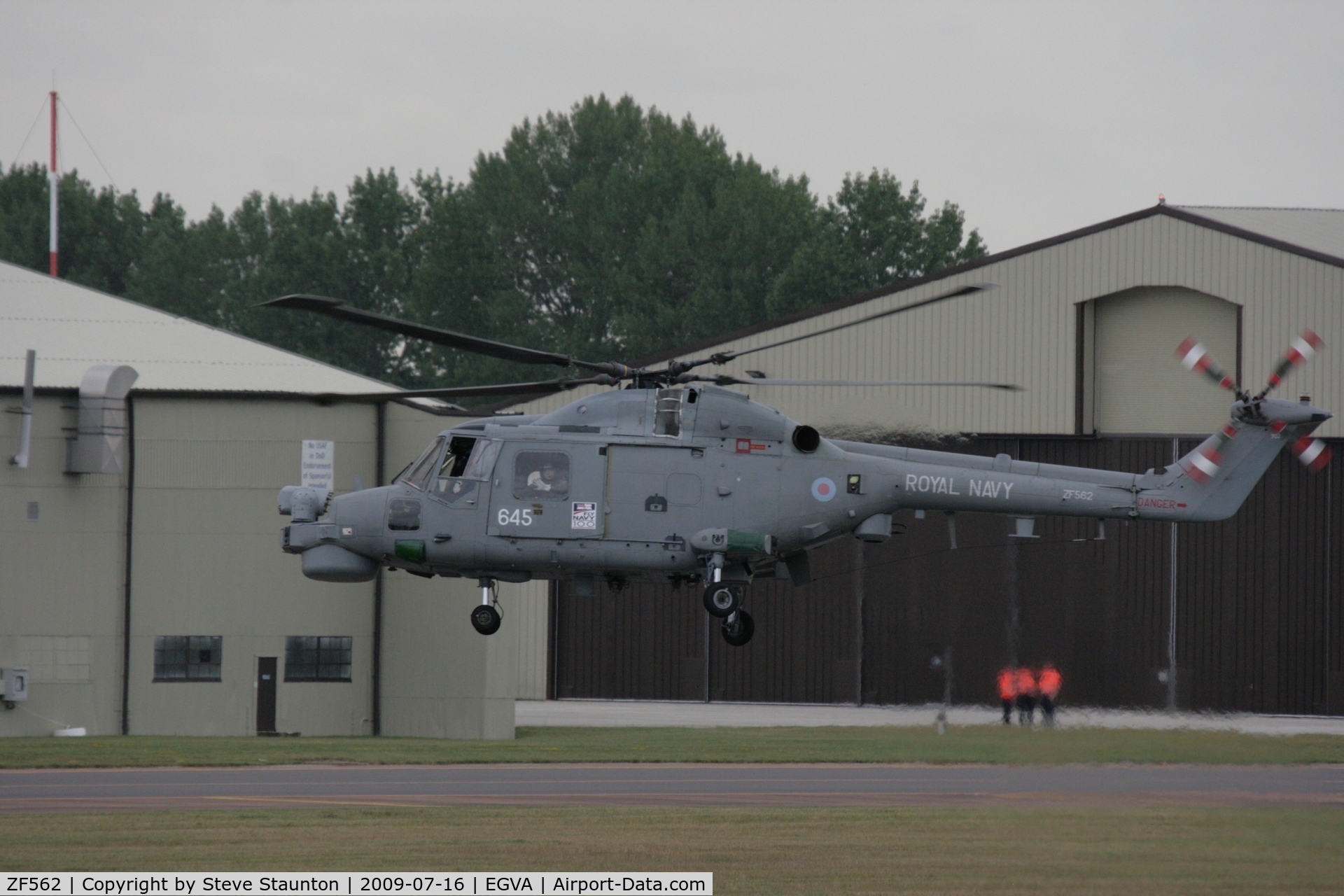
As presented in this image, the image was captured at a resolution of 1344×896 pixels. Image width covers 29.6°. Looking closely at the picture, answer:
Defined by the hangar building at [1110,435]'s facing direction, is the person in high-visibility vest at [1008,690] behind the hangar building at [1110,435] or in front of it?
in front

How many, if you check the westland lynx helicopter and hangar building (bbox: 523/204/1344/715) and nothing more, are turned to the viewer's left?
1

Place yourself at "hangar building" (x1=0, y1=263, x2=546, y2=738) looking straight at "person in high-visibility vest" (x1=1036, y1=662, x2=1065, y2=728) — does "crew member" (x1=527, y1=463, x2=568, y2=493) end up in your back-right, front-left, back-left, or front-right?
front-right

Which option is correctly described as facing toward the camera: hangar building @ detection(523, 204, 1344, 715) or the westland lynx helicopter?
the hangar building

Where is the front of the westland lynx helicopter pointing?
to the viewer's left

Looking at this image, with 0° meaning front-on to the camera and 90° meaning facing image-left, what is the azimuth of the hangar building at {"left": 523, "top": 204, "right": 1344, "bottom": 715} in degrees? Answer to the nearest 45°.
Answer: approximately 0°

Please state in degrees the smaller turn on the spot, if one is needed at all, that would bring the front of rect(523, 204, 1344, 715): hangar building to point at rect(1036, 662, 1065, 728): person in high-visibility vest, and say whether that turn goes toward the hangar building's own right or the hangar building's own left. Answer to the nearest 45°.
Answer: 0° — it already faces them

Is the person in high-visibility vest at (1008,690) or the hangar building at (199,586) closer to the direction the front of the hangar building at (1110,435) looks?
the person in high-visibility vest

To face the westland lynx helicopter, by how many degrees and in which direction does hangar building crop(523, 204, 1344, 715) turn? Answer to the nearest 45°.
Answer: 0° — it already faces it

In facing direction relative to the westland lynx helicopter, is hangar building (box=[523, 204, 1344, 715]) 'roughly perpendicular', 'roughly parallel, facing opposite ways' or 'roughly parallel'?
roughly perpendicular

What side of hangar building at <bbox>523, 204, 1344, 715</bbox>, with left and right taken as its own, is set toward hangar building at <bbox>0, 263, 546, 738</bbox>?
right

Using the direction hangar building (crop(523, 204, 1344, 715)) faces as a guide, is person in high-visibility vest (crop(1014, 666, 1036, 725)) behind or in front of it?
in front

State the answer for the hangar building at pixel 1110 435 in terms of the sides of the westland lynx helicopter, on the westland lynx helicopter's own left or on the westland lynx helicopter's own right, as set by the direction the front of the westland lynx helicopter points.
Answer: on the westland lynx helicopter's own right

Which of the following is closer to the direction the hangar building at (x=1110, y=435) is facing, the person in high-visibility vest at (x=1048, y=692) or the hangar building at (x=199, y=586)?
the person in high-visibility vest
